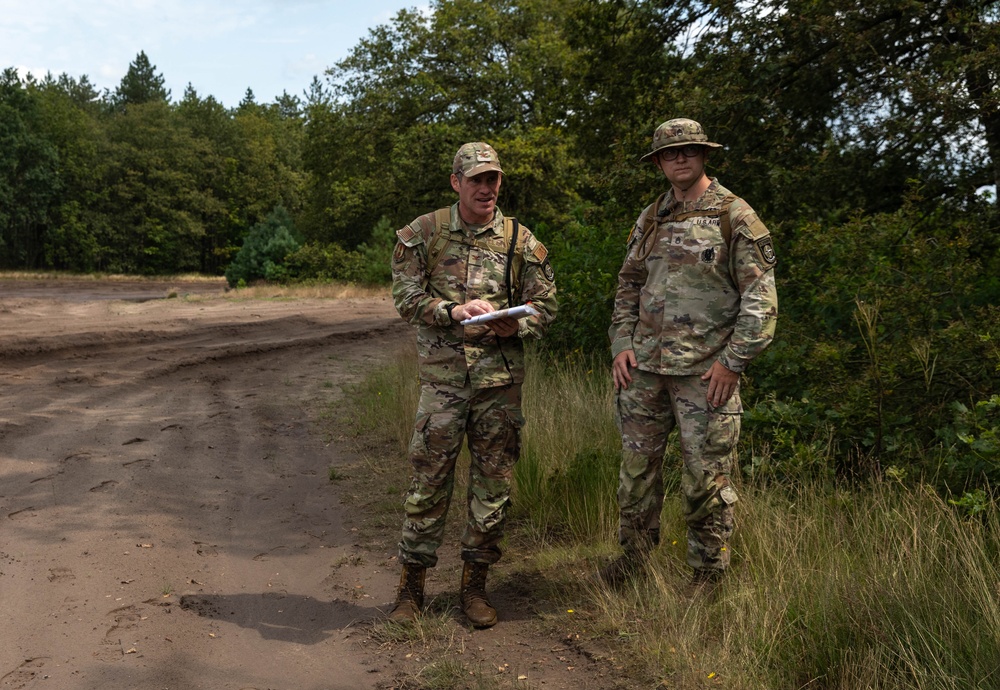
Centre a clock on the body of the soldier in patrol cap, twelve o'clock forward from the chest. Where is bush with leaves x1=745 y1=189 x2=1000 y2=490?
The bush with leaves is roughly at 8 o'clock from the soldier in patrol cap.

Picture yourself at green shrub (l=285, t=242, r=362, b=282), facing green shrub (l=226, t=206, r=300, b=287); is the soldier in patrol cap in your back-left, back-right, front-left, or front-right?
back-left

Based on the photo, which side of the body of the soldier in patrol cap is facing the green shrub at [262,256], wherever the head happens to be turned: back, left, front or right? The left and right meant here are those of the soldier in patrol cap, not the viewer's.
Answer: back

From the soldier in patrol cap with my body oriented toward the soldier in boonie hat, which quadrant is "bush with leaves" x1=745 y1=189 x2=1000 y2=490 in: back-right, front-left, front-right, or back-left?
front-left

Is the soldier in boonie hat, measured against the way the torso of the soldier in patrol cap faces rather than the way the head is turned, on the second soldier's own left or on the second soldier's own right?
on the second soldier's own left

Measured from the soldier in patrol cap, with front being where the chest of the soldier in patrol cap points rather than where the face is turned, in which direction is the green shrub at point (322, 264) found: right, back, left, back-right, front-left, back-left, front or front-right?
back

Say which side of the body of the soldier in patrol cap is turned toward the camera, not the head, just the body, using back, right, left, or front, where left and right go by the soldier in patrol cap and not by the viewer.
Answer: front
